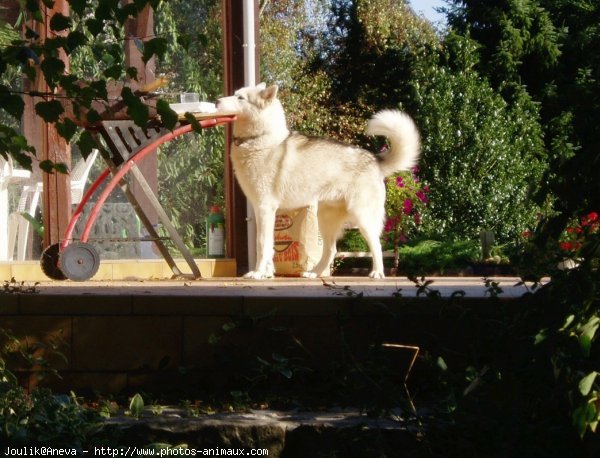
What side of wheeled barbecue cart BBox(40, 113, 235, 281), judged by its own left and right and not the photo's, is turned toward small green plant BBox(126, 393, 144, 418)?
left

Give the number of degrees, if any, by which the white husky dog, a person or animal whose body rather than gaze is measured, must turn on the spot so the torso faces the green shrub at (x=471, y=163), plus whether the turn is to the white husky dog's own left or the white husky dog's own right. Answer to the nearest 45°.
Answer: approximately 90° to the white husky dog's own right

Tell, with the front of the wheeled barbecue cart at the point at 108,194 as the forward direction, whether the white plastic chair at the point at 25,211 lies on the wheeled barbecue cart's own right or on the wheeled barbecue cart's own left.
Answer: on the wheeled barbecue cart's own right

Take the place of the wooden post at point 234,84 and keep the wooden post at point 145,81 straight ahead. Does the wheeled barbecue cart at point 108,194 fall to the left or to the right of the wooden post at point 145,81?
left

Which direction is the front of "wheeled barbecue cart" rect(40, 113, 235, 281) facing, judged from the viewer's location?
facing to the left of the viewer

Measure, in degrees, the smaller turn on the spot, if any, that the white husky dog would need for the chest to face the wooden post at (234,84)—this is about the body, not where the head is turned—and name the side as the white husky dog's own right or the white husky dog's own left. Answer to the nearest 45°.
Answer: approximately 45° to the white husky dog's own right

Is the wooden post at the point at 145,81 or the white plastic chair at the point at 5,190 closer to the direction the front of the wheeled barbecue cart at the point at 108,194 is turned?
the white plastic chair

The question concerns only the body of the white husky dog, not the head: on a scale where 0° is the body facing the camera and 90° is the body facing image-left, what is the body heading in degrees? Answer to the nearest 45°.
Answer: approximately 90°
